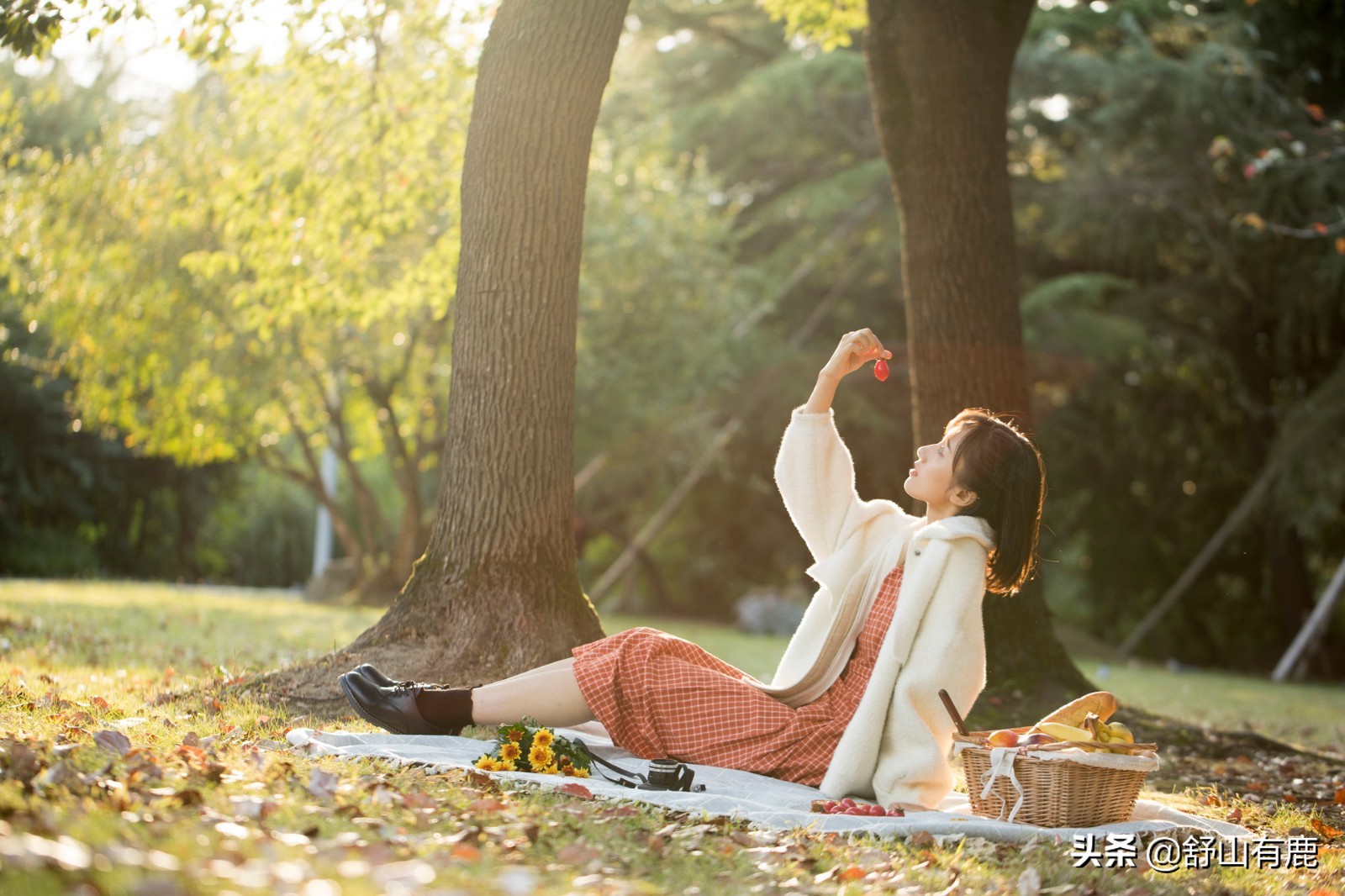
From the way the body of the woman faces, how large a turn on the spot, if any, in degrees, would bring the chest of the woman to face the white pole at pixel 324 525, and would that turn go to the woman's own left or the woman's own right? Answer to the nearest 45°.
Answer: approximately 90° to the woman's own right

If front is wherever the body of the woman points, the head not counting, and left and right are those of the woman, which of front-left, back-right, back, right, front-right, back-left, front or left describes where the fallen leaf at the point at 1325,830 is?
back

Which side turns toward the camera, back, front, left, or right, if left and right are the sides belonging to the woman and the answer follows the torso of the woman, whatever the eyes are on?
left

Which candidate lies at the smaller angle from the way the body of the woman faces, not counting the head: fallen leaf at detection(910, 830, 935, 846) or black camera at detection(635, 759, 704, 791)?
the black camera

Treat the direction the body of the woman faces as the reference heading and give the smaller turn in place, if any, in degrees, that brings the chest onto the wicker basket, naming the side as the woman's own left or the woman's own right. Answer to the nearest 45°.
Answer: approximately 135° to the woman's own left

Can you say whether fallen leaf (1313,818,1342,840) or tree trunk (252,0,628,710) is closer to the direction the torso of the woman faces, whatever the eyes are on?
the tree trunk

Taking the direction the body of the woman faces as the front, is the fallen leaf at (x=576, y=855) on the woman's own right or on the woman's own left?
on the woman's own left

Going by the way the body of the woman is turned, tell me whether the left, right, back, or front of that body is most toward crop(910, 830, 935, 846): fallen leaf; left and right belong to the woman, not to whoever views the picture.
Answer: left

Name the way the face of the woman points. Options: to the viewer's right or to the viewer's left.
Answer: to the viewer's left

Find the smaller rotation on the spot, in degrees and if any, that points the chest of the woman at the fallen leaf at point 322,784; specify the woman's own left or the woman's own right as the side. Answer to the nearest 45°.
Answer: approximately 45° to the woman's own left

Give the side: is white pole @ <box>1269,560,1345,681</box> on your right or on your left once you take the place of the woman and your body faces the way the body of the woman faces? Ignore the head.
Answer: on your right
